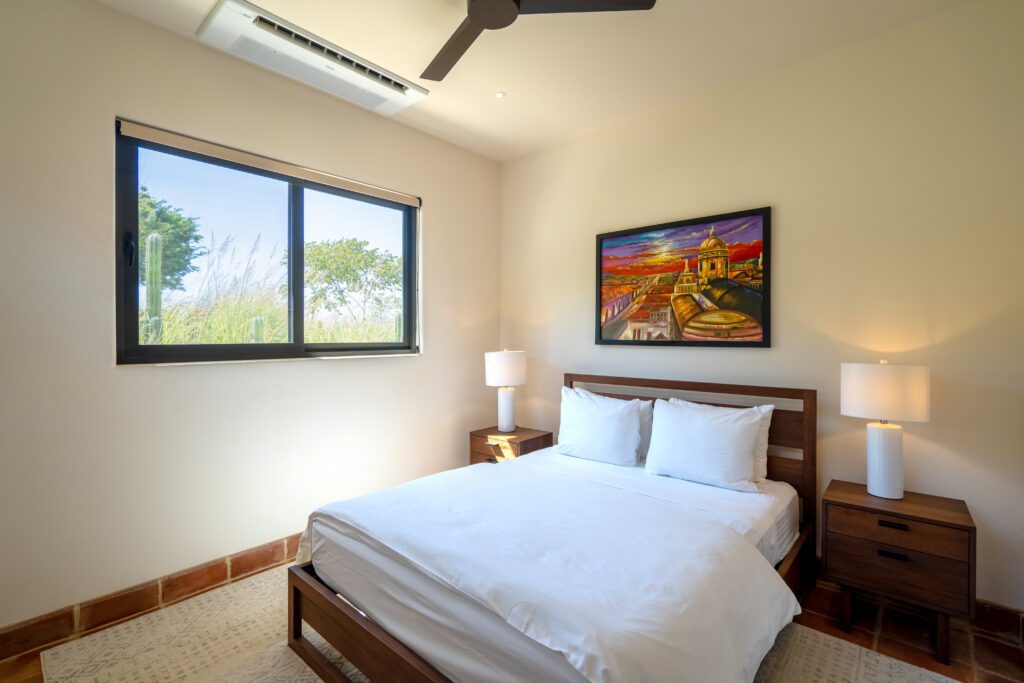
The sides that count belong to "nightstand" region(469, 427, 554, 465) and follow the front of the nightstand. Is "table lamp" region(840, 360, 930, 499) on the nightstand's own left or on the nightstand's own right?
on the nightstand's own left

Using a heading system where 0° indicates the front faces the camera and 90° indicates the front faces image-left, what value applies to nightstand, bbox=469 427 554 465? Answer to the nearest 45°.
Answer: approximately 45°

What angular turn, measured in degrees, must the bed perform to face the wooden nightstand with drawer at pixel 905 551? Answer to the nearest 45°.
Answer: approximately 135° to its left

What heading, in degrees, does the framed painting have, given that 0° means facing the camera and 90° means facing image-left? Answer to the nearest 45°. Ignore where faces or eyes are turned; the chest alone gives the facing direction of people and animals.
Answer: approximately 45°

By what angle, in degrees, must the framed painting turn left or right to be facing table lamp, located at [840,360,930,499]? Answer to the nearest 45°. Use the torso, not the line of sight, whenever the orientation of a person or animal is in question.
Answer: approximately 90° to its left

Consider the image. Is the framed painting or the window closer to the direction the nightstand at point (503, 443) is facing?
the window

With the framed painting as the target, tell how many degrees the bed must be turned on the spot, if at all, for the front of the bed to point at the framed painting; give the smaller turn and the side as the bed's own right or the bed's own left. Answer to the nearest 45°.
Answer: approximately 180°
